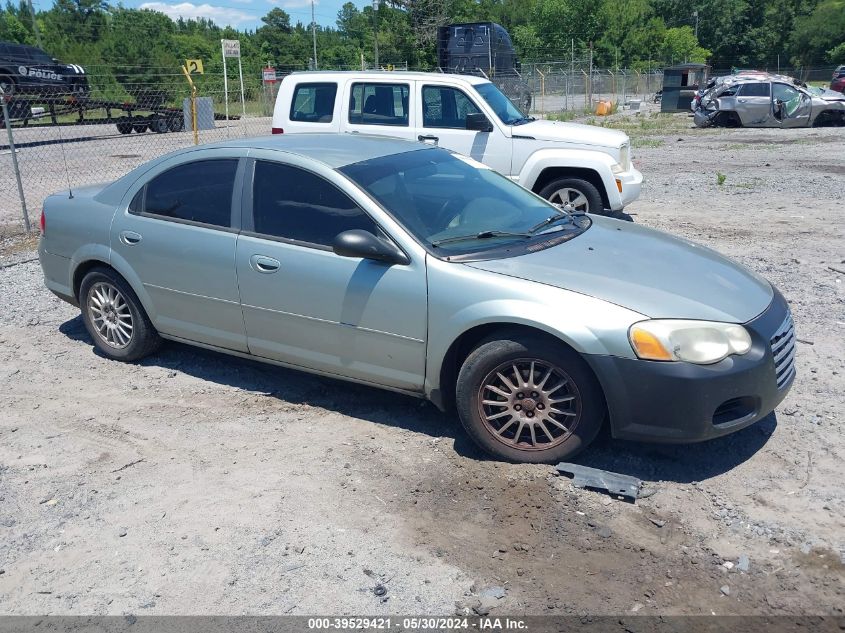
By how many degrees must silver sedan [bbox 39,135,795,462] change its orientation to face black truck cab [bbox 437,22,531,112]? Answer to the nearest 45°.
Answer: approximately 135° to its left

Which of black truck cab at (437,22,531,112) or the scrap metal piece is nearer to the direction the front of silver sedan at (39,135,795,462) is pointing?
the scrap metal piece

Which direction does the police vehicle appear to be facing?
to the viewer's right

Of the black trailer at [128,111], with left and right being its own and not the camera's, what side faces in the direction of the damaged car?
back

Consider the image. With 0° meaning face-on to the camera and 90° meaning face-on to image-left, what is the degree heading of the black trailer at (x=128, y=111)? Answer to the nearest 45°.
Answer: approximately 90°

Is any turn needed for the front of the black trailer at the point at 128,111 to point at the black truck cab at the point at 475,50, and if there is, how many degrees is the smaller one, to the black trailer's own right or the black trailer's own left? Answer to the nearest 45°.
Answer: approximately 180°

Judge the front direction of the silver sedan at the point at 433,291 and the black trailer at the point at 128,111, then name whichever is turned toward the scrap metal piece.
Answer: the silver sedan

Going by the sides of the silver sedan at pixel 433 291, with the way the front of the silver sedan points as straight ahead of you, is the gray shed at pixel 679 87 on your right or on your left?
on your left

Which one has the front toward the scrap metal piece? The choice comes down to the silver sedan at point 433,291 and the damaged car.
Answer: the silver sedan
